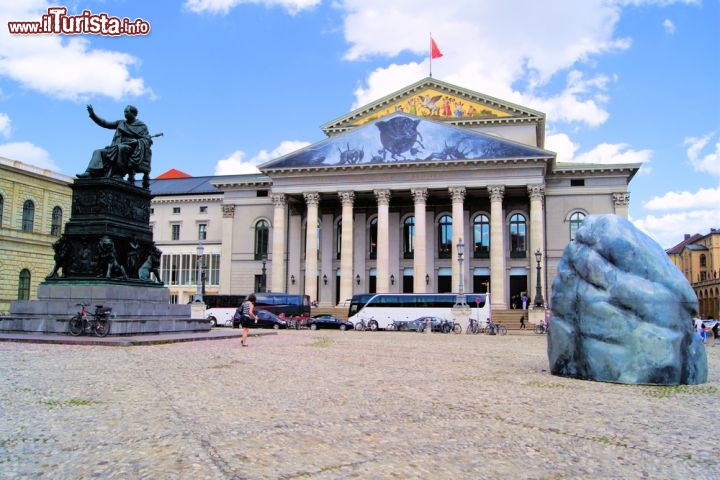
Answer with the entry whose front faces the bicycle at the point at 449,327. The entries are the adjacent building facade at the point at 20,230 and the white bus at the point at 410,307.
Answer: the adjacent building facade

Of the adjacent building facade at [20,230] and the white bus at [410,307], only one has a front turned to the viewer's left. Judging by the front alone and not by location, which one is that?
the white bus

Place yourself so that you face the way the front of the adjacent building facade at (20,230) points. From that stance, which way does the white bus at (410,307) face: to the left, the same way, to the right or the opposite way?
the opposite way

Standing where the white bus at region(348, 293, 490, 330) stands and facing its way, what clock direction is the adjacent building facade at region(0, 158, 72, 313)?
The adjacent building facade is roughly at 12 o'clock from the white bus.

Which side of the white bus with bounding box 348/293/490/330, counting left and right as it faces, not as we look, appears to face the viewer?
left

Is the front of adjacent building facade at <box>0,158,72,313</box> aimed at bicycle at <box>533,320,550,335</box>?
yes

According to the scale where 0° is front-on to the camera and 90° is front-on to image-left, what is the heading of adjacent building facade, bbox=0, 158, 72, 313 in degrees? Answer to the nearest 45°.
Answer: approximately 315°

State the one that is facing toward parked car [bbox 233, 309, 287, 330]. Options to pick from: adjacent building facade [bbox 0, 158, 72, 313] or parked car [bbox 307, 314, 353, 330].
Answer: the adjacent building facade
